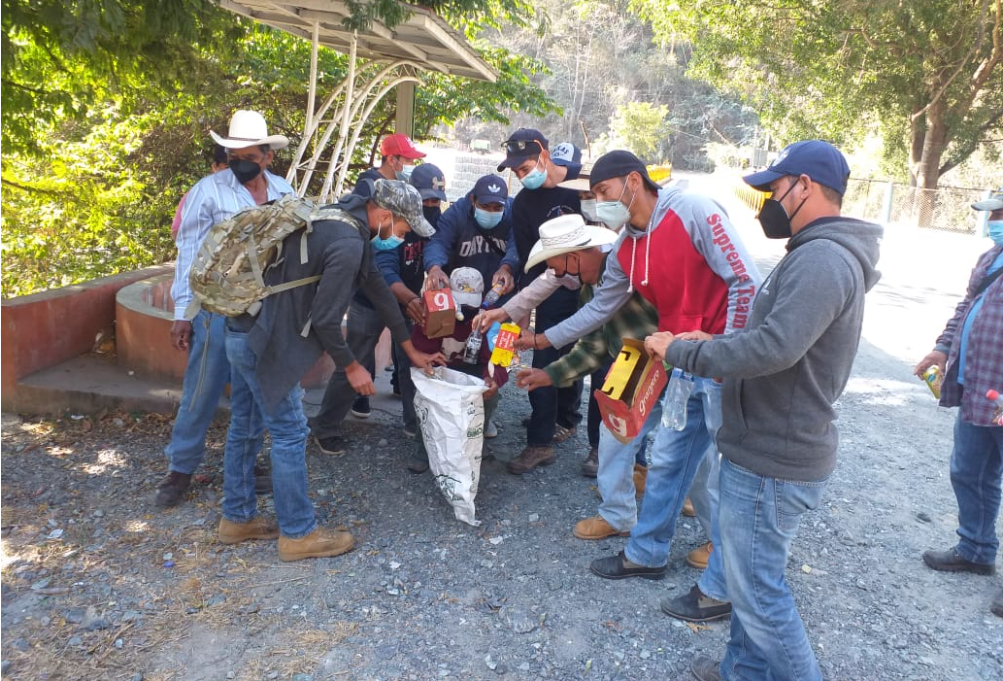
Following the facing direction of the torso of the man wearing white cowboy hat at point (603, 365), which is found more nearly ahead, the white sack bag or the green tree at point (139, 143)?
the white sack bag

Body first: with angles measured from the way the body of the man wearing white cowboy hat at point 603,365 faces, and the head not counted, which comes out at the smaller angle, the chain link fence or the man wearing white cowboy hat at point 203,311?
the man wearing white cowboy hat

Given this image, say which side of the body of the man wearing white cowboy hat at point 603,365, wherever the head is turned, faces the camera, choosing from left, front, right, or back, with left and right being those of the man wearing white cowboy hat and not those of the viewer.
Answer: left

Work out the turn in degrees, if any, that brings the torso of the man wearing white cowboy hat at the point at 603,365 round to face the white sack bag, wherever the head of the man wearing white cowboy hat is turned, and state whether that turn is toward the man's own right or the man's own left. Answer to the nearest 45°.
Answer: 0° — they already face it

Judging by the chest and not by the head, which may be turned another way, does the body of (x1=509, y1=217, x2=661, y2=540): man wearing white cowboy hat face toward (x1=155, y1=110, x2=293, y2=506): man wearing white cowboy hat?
yes

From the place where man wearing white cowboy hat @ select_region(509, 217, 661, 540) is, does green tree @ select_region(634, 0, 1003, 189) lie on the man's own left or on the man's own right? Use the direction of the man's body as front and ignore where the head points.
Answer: on the man's own right

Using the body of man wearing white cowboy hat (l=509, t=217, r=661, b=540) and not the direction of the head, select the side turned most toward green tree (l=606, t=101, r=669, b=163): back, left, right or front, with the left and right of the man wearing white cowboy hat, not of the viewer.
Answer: right

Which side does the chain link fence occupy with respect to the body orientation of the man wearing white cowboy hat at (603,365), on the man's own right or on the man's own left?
on the man's own right
